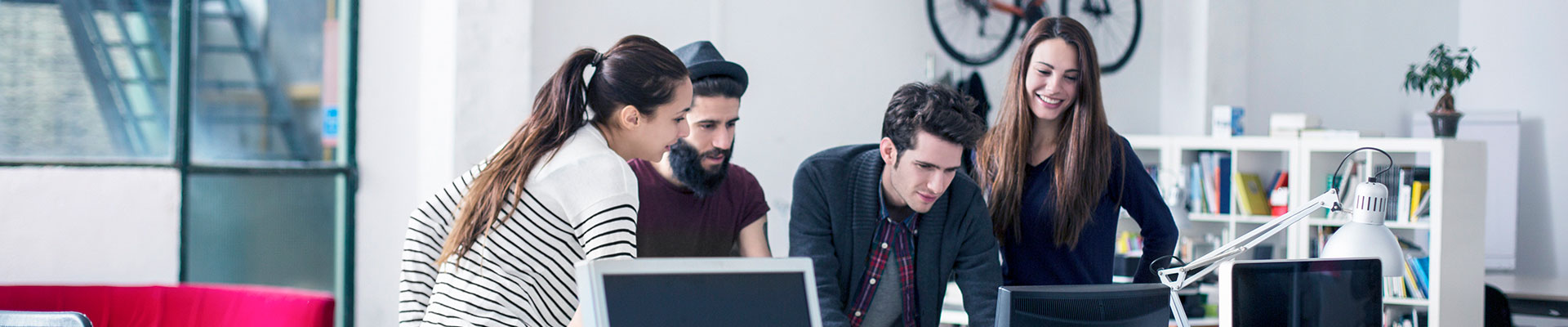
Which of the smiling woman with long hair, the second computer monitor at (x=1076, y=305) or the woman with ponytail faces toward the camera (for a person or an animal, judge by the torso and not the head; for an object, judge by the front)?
the smiling woman with long hair

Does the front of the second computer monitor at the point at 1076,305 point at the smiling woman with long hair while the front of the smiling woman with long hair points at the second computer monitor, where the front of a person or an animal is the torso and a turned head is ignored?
yes

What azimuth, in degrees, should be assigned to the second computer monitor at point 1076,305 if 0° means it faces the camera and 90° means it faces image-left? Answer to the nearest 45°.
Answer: approximately 180°

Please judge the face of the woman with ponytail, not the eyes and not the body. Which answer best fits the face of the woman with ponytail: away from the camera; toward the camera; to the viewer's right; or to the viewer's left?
to the viewer's right

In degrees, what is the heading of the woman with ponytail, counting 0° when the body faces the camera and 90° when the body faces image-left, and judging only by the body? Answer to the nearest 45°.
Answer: approximately 225°

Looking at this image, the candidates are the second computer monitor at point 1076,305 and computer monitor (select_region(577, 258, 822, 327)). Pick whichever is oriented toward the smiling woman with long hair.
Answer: the second computer monitor

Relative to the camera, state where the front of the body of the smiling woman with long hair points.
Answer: toward the camera
